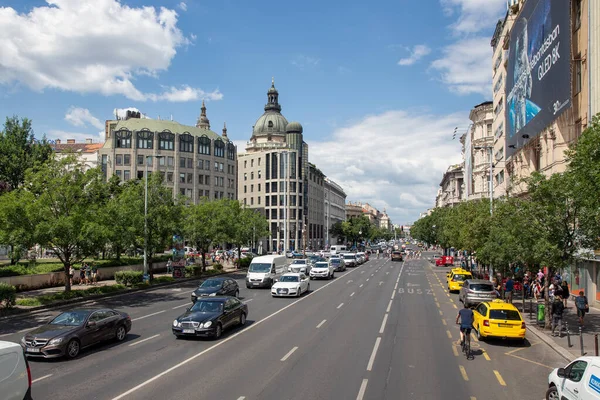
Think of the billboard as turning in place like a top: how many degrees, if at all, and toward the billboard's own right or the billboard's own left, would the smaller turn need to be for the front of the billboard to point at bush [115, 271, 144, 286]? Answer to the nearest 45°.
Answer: approximately 45° to the billboard's own right

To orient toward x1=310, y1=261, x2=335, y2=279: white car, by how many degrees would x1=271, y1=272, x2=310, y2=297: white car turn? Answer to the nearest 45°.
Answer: approximately 135° to its right

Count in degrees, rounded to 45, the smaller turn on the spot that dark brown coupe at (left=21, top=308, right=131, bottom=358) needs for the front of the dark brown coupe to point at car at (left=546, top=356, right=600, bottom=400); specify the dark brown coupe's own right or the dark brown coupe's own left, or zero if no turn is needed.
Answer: approximately 90° to the dark brown coupe's own left

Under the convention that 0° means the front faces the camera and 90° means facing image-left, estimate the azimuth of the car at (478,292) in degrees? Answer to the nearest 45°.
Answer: approximately 135°

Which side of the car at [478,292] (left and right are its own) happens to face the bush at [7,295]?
left

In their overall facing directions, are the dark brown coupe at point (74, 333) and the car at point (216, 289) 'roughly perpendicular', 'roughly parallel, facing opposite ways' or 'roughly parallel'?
roughly parallel

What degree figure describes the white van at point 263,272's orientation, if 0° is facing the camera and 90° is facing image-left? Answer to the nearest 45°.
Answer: approximately 45°

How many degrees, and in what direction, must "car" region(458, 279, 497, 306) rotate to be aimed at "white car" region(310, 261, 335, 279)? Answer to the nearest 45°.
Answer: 0° — it already faces it

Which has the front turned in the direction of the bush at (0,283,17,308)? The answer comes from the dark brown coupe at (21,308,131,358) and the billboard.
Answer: the billboard

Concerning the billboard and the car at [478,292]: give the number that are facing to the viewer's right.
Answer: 0

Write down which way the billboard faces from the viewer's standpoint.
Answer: facing the viewer and to the left of the viewer

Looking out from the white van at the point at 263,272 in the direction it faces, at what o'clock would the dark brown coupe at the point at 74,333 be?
The dark brown coupe is roughly at 11 o'clock from the white van.

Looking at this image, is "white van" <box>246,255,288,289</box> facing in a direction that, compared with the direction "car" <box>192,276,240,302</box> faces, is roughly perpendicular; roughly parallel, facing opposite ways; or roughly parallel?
roughly parallel

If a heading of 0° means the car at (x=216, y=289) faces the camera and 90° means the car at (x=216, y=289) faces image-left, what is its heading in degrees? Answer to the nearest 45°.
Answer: approximately 45°

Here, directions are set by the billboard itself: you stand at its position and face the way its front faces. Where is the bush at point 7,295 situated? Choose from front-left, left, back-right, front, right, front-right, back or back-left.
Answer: front

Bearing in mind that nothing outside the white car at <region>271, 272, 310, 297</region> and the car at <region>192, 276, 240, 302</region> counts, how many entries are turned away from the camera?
0
